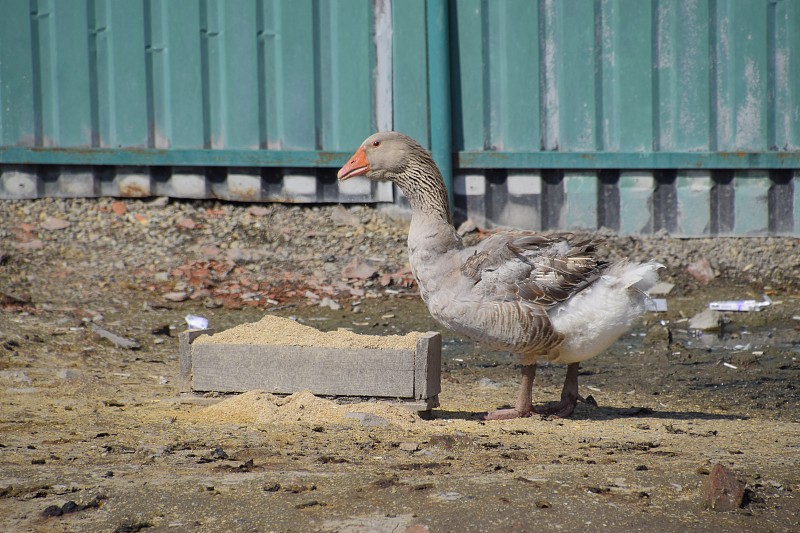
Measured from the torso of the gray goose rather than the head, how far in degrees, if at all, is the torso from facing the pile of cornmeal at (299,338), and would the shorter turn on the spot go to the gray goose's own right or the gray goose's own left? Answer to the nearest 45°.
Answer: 0° — it already faces it

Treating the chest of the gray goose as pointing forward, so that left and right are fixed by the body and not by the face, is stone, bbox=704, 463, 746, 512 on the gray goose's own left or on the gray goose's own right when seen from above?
on the gray goose's own left

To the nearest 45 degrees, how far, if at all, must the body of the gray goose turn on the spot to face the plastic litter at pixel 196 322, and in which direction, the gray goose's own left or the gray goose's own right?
approximately 45° to the gray goose's own right

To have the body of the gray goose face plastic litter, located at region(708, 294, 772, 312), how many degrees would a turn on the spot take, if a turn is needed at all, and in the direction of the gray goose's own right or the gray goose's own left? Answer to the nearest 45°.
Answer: approximately 135° to the gray goose's own right

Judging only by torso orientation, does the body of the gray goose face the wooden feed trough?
yes

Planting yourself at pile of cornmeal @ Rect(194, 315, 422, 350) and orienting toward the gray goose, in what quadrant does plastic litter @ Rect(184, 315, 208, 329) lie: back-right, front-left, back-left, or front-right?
back-left

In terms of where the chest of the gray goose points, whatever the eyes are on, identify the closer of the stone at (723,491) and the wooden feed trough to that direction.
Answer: the wooden feed trough

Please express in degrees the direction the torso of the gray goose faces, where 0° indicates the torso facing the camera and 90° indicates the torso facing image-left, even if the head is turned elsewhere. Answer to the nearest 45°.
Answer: approximately 90°
